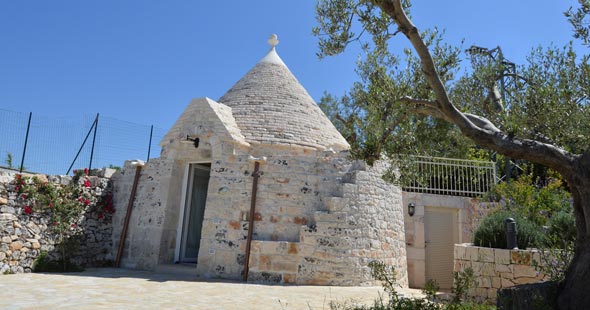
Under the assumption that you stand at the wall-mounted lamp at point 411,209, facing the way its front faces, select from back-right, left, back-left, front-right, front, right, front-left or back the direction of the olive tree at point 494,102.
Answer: front

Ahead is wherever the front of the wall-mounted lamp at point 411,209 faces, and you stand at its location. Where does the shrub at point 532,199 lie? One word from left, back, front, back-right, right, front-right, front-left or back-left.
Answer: left

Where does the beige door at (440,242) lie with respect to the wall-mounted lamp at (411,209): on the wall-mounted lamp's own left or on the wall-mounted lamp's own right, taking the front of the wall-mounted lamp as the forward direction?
on the wall-mounted lamp's own left

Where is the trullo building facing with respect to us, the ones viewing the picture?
facing the viewer and to the left of the viewer

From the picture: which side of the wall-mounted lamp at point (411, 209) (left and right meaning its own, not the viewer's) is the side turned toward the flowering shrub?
right

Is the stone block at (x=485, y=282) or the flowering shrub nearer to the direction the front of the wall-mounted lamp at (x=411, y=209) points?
the stone block

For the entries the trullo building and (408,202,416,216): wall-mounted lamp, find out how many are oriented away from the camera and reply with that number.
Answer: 0

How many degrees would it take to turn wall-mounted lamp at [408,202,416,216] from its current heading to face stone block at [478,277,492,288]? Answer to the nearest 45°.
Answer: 0° — it already faces it

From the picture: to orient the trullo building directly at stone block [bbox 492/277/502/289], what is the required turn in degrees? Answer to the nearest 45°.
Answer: approximately 90° to its left

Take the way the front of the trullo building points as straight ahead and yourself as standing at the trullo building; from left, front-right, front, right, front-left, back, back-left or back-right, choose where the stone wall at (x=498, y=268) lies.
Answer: left

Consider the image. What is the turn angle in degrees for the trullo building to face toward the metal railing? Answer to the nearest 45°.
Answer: approximately 135° to its left

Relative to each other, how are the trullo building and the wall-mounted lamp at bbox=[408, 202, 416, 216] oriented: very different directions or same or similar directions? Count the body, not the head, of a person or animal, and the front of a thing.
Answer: same or similar directions

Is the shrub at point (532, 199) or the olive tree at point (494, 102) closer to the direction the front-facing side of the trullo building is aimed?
the olive tree

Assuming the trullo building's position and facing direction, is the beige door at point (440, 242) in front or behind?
behind

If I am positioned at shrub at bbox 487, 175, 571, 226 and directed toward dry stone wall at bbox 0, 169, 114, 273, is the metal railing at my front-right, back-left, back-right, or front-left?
front-right

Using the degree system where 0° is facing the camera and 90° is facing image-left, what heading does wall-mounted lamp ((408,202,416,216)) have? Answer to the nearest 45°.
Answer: approximately 0°
